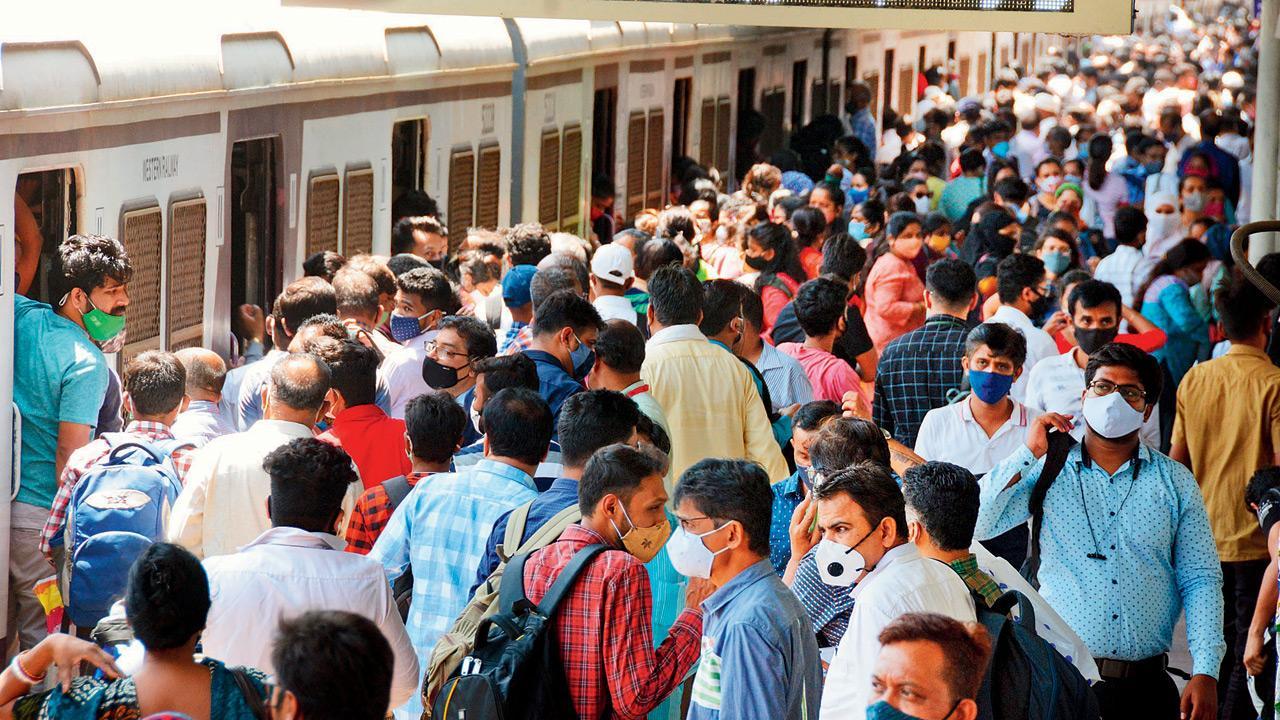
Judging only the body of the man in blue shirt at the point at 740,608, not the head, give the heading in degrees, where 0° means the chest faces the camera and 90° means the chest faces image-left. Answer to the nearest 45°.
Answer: approximately 90°

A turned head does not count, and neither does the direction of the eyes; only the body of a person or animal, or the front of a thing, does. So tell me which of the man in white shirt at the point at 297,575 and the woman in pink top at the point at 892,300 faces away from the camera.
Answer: the man in white shirt

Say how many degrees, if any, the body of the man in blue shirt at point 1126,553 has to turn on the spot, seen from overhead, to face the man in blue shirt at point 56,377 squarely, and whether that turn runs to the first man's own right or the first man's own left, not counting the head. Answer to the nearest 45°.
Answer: approximately 90° to the first man's own right

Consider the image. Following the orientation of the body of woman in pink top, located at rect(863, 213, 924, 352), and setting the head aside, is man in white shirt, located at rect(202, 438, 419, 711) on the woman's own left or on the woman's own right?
on the woman's own right

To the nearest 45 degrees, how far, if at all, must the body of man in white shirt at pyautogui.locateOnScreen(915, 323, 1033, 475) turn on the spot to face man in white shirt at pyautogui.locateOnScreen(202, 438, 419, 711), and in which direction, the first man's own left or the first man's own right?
approximately 45° to the first man's own right

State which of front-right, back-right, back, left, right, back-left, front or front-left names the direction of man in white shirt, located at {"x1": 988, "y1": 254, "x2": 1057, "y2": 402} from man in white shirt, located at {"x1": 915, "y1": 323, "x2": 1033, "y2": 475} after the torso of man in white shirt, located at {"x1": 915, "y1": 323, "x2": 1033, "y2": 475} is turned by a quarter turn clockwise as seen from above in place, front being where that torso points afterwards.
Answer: right

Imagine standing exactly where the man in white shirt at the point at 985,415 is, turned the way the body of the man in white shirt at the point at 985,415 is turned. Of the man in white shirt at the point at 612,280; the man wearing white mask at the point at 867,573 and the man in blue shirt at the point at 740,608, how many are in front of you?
2

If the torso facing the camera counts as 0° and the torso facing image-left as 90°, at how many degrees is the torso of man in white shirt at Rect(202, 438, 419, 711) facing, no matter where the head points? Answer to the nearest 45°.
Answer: approximately 180°

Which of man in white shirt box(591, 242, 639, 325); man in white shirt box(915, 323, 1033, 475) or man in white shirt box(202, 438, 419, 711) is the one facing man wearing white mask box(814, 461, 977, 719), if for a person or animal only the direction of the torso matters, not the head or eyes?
man in white shirt box(915, 323, 1033, 475)

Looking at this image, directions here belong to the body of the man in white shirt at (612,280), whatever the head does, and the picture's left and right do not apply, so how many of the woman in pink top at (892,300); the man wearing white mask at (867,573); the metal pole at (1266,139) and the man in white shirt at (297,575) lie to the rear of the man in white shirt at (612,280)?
2

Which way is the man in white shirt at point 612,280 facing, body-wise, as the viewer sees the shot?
away from the camera

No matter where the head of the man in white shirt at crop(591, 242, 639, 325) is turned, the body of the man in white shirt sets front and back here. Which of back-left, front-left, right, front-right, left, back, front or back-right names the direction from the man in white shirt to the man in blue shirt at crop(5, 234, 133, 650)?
back-left

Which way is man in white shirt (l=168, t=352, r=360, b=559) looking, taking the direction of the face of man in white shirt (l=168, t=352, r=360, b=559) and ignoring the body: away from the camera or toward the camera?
away from the camera
